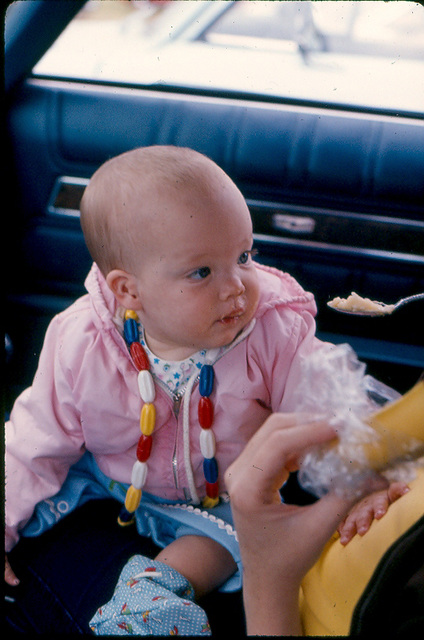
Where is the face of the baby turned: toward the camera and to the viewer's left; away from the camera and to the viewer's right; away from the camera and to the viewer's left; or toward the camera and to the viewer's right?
toward the camera and to the viewer's right

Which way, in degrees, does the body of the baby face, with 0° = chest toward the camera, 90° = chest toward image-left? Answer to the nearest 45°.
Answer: approximately 0°
